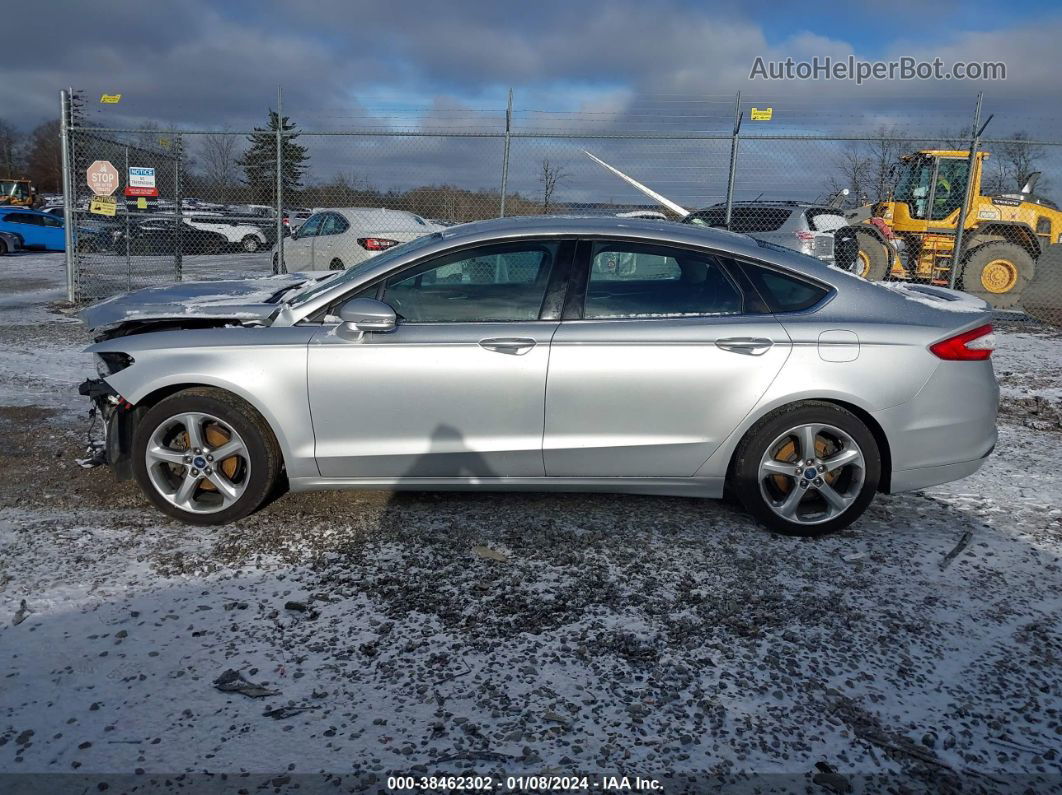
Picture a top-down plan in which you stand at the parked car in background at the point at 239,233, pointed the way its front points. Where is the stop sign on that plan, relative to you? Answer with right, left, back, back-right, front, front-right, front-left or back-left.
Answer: right

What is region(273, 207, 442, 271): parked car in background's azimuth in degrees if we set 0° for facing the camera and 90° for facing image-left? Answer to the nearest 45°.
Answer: approximately 135°

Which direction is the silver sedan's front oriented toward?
to the viewer's left

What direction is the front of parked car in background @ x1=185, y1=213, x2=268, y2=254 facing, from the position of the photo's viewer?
facing to the right of the viewer

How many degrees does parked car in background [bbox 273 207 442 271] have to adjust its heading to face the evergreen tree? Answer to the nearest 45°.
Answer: approximately 45° to its right

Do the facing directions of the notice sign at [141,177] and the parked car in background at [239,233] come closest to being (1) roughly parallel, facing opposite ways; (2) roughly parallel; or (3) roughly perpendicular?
roughly perpendicular
